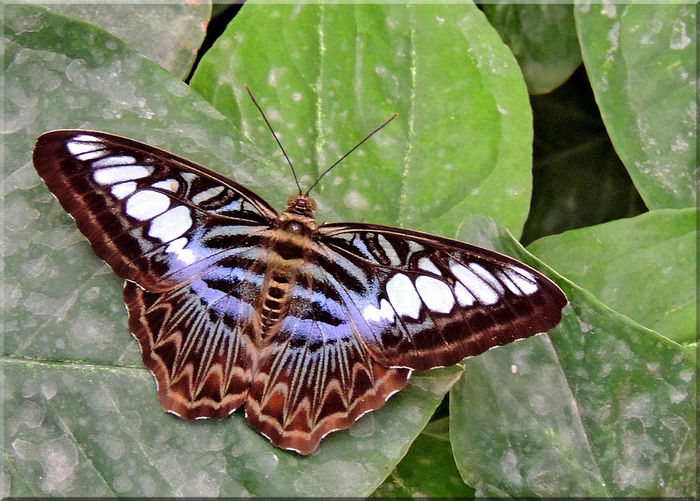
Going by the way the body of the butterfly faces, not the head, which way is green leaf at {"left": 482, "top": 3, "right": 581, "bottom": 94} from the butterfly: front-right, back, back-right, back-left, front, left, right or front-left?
front-right

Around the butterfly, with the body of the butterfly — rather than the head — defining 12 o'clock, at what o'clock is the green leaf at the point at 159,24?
The green leaf is roughly at 11 o'clock from the butterfly.

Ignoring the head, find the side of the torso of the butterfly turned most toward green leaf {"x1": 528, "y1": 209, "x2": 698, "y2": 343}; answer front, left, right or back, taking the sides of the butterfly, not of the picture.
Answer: right

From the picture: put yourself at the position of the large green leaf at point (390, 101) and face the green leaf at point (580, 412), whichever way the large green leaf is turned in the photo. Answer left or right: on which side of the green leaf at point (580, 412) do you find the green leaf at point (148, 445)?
right

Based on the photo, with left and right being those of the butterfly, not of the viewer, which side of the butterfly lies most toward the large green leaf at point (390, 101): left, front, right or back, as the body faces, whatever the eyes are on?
front

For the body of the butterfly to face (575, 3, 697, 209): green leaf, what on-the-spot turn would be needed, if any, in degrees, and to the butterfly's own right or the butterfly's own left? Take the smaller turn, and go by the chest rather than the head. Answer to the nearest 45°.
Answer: approximately 45° to the butterfly's own right

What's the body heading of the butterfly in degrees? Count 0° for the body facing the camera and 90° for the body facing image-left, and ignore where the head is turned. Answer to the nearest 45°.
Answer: approximately 180°
